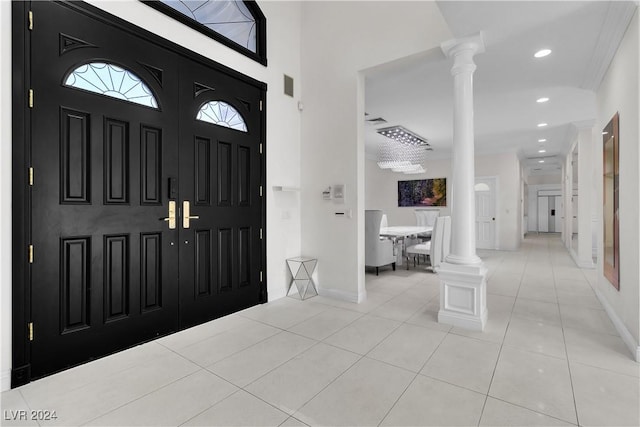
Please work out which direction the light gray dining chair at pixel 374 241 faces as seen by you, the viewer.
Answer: facing away from the viewer and to the right of the viewer

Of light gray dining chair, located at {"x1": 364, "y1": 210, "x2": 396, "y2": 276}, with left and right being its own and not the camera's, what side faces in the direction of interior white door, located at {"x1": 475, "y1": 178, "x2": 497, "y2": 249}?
front

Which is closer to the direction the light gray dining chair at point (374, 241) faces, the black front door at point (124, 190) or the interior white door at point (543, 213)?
the interior white door

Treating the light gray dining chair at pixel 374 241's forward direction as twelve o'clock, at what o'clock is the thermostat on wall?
The thermostat on wall is roughly at 5 o'clock from the light gray dining chair.

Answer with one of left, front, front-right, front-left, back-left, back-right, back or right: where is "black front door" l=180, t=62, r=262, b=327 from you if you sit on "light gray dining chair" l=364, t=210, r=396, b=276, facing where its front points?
back

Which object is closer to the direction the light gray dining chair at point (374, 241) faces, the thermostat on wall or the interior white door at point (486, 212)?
the interior white door

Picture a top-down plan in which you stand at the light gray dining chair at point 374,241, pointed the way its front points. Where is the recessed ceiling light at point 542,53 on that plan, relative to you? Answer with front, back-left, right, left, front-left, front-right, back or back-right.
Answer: right

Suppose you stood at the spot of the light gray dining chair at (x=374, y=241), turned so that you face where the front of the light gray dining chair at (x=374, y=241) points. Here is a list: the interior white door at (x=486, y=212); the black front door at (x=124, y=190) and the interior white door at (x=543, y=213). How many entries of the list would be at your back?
1

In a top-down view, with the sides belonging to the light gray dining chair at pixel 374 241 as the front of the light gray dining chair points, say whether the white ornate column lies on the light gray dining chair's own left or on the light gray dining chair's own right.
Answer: on the light gray dining chair's own right

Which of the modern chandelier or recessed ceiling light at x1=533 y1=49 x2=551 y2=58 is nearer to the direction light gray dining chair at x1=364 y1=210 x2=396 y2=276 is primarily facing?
the modern chandelier

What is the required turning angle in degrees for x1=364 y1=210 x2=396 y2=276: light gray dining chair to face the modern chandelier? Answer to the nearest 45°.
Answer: approximately 45° to its left

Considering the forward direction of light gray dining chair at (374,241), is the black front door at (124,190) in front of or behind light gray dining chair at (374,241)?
behind

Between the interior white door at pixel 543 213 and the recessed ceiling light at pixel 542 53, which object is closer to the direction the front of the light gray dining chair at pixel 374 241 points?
the interior white door

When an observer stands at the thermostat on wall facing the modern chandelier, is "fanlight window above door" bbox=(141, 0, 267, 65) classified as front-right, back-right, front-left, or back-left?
back-left
